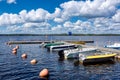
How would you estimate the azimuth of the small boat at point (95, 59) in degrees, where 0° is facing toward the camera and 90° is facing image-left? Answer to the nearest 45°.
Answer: approximately 270°
